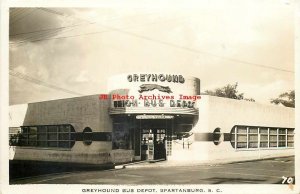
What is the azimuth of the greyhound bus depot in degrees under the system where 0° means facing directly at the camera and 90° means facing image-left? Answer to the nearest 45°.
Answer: approximately 0°

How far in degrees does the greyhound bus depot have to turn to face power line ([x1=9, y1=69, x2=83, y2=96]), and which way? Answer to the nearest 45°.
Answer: approximately 45° to its right
